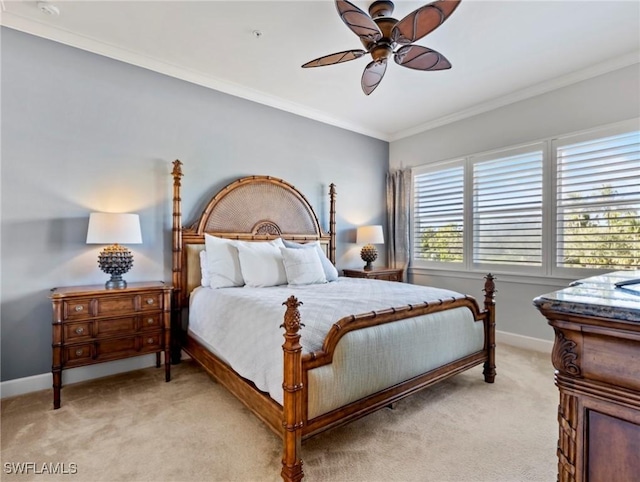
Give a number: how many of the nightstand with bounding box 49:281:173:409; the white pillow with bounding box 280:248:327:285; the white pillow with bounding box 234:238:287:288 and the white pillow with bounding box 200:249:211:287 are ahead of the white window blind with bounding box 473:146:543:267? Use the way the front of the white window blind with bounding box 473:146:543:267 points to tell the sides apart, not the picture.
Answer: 4

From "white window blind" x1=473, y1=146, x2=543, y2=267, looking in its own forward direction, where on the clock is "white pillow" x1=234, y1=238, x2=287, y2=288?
The white pillow is roughly at 12 o'clock from the white window blind.

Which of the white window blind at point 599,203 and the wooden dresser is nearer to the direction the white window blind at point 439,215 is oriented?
the wooden dresser

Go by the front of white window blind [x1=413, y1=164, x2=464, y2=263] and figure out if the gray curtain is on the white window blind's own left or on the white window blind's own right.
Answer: on the white window blind's own right

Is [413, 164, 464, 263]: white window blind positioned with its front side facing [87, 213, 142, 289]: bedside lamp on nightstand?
yes

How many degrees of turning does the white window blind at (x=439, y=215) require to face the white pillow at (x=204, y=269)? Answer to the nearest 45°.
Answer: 0° — it already faces it

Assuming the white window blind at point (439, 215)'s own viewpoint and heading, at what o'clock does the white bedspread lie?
The white bedspread is roughly at 11 o'clock from the white window blind.

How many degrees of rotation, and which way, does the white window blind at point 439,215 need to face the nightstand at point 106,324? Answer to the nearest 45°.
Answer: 0° — it already faces it

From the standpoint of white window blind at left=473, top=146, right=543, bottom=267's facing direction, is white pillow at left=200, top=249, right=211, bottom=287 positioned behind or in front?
in front

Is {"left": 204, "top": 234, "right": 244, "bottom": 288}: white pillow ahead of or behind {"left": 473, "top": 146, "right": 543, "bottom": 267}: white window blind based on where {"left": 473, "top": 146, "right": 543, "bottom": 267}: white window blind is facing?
ahead

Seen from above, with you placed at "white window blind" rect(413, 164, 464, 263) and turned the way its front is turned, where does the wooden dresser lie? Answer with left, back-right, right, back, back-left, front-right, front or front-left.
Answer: front-left

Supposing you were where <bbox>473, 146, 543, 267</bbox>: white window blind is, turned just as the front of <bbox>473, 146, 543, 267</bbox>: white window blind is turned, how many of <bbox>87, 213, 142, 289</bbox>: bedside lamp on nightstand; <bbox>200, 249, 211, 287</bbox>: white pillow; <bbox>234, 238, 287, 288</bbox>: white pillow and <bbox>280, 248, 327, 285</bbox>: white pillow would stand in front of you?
4

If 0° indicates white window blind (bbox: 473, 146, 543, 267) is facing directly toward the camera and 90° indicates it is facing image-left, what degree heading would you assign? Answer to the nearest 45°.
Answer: approximately 45°

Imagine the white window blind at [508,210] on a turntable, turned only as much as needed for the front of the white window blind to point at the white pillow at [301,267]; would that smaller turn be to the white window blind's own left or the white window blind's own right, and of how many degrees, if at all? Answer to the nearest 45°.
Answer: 0° — it already faces it

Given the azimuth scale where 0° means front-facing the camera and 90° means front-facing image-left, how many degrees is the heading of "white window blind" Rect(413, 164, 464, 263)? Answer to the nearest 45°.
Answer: approximately 45°
